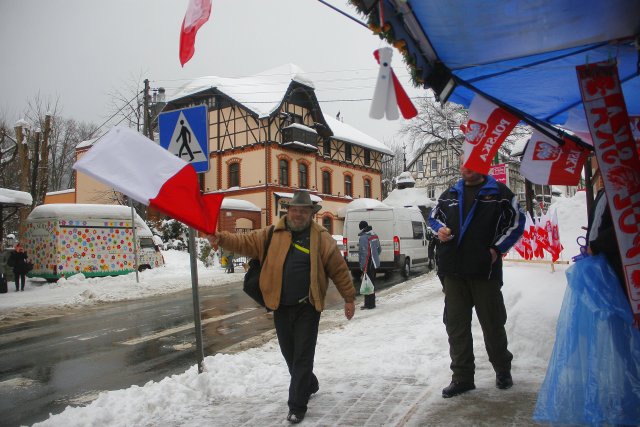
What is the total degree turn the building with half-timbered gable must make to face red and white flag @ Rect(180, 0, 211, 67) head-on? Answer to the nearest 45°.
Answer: approximately 45° to its right

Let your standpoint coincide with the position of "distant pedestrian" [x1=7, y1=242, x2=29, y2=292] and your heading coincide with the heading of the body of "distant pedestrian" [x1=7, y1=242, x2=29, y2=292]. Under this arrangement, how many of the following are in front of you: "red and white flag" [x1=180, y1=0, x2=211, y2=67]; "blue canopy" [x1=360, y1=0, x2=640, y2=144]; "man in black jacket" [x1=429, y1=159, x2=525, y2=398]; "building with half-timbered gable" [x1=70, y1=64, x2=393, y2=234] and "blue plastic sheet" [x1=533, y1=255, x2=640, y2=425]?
4

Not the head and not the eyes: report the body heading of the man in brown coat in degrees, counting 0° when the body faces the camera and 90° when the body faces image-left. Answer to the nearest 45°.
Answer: approximately 0°

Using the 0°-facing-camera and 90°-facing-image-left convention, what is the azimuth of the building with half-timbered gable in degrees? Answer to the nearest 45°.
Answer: approximately 315°

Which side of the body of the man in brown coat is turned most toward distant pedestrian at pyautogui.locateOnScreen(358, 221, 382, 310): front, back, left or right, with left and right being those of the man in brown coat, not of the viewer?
back

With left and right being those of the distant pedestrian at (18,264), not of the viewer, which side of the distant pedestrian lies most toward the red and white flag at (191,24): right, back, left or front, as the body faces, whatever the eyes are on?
front

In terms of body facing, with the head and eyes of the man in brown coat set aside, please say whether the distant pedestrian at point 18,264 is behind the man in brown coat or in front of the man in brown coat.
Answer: behind

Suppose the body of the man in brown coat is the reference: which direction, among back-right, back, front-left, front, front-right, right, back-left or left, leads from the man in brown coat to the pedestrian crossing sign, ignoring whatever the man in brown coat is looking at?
back-right
